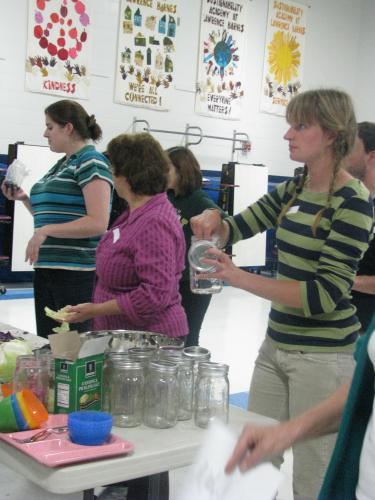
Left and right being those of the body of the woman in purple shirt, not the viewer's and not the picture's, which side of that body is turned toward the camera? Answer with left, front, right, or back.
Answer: left

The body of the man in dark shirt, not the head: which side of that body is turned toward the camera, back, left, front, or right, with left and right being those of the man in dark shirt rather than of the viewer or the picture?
left

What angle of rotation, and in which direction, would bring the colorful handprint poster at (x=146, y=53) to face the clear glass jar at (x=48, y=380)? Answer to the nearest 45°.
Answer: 0° — it already faces it

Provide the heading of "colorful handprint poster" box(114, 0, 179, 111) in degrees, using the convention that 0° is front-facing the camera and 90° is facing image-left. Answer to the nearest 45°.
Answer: approximately 0°

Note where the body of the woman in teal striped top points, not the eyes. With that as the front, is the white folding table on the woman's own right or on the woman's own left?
on the woman's own left

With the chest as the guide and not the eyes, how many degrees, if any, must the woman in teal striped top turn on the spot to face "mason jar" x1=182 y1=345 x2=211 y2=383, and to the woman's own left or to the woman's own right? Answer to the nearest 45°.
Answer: approximately 90° to the woman's own left

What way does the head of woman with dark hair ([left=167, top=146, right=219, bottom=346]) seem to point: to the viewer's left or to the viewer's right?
to the viewer's left
